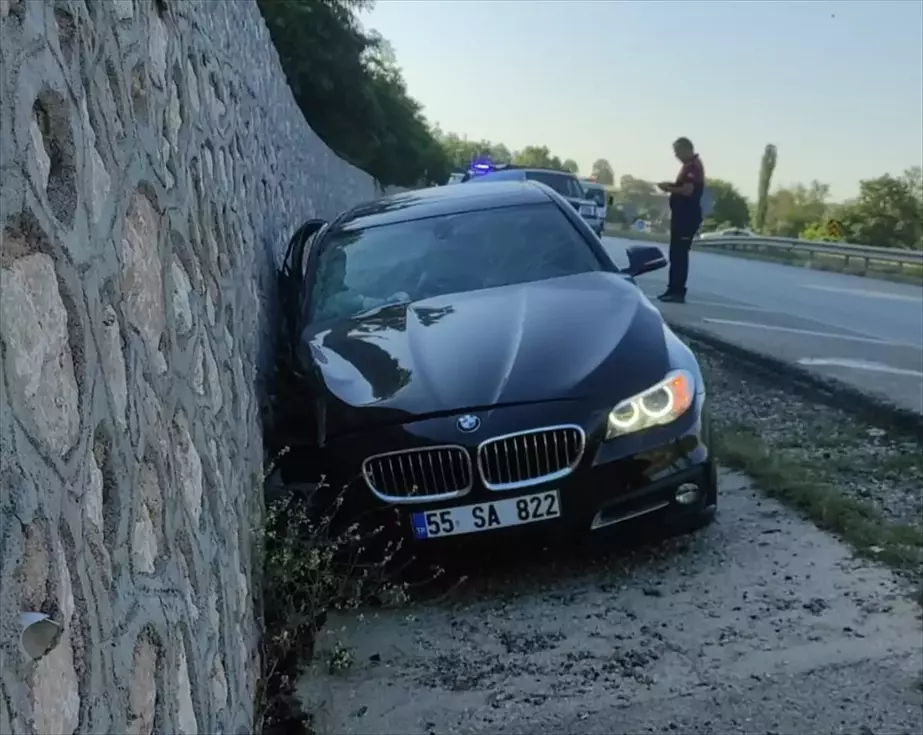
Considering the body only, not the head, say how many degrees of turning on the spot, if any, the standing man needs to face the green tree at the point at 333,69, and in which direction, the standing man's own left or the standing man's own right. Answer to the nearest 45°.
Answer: approximately 45° to the standing man's own right

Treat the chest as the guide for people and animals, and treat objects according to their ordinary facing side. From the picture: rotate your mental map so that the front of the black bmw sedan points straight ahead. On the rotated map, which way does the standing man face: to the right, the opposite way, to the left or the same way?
to the right

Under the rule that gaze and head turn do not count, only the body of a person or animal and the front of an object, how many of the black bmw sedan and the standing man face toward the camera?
1

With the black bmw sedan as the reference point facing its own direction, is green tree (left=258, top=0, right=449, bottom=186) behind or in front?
behind

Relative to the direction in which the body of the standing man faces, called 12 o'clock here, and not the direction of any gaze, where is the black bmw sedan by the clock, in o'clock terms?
The black bmw sedan is roughly at 9 o'clock from the standing man.

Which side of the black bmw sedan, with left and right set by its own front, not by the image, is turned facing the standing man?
back

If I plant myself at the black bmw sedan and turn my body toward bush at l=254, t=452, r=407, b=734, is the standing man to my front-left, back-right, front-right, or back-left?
back-left

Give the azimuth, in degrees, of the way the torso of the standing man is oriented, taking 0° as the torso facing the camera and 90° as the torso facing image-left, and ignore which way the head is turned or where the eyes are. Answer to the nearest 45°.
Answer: approximately 90°
